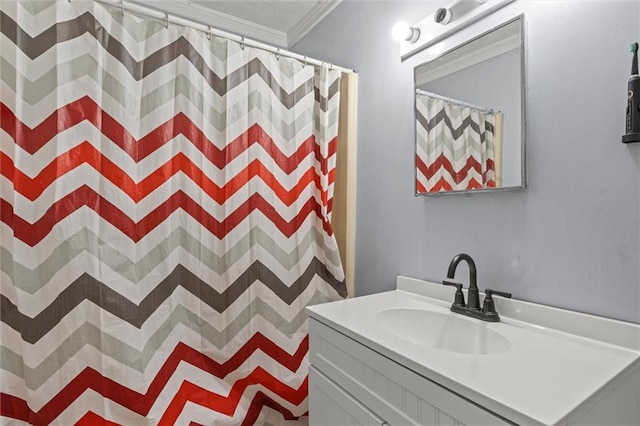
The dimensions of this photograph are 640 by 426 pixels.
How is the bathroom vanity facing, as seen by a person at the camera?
facing the viewer and to the left of the viewer

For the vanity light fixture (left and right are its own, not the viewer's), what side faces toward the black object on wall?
left

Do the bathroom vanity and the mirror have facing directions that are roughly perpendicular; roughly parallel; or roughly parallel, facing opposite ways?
roughly parallel

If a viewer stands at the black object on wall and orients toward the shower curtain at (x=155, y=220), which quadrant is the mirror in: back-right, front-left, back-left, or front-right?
front-right

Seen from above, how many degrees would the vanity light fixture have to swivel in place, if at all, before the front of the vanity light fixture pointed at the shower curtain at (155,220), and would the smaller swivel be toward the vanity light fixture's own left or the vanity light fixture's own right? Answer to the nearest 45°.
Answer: approximately 45° to the vanity light fixture's own right

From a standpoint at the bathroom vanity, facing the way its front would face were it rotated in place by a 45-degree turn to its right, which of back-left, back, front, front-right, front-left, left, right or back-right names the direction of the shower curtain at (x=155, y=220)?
front

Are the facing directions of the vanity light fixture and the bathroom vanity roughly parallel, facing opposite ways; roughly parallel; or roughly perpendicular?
roughly parallel

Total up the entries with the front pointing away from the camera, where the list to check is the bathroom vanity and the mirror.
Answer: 0

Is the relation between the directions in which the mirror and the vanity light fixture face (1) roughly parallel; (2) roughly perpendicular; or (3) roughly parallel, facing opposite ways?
roughly parallel

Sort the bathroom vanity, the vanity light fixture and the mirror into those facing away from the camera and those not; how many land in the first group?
0
